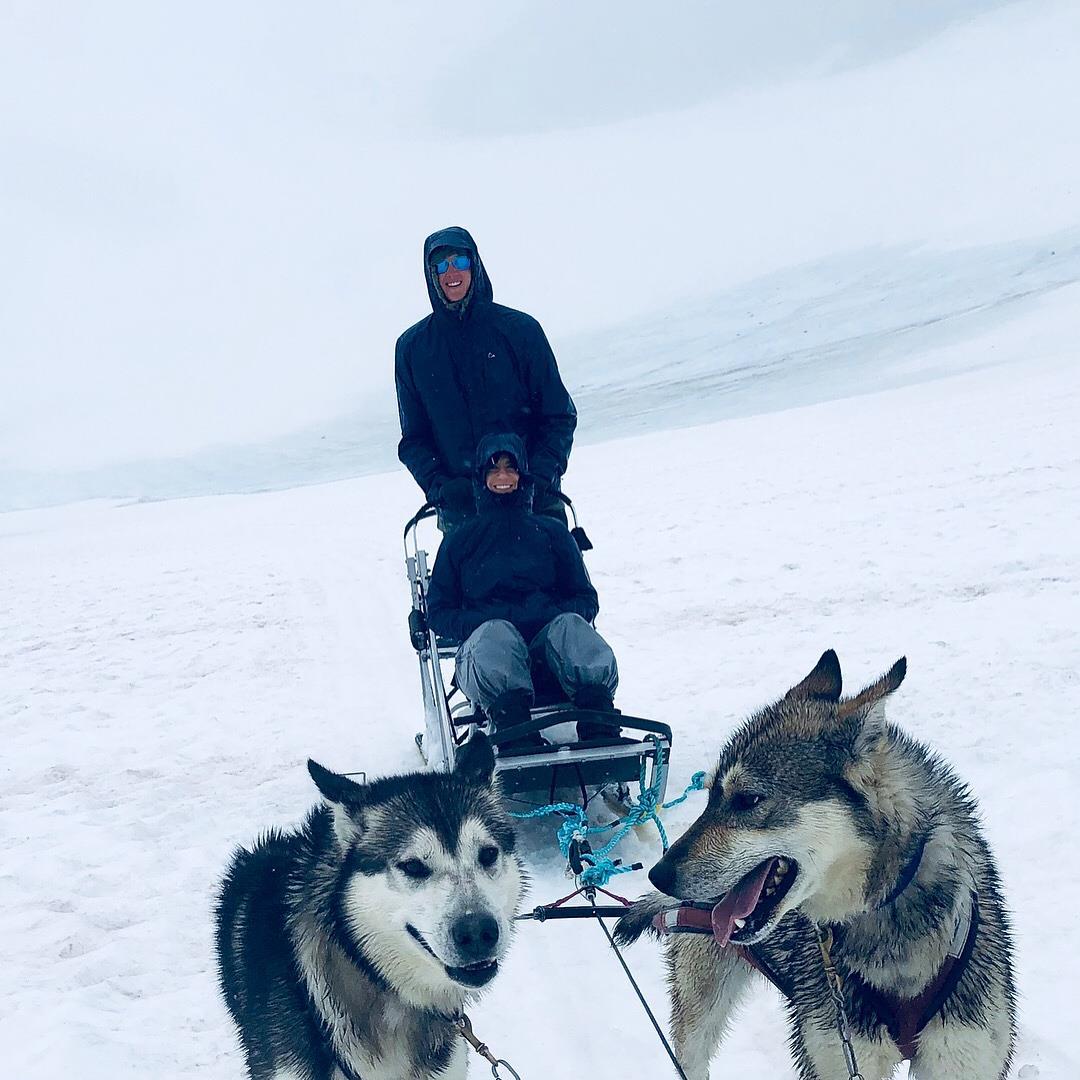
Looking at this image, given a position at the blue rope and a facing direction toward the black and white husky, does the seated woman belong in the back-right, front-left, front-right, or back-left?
back-right

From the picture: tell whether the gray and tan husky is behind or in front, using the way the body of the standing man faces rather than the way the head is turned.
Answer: in front

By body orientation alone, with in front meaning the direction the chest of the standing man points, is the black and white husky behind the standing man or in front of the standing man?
in front

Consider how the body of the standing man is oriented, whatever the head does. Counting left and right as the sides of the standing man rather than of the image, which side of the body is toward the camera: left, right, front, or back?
front

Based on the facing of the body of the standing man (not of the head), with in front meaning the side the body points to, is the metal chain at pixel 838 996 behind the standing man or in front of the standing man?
in front

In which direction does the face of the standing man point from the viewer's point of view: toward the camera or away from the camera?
toward the camera

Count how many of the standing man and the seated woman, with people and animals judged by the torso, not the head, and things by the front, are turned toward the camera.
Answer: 2

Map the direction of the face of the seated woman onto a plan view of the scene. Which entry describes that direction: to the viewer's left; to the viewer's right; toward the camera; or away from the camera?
toward the camera

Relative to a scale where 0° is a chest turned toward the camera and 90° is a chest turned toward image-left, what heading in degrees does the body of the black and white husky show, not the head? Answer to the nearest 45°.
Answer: approximately 315°
